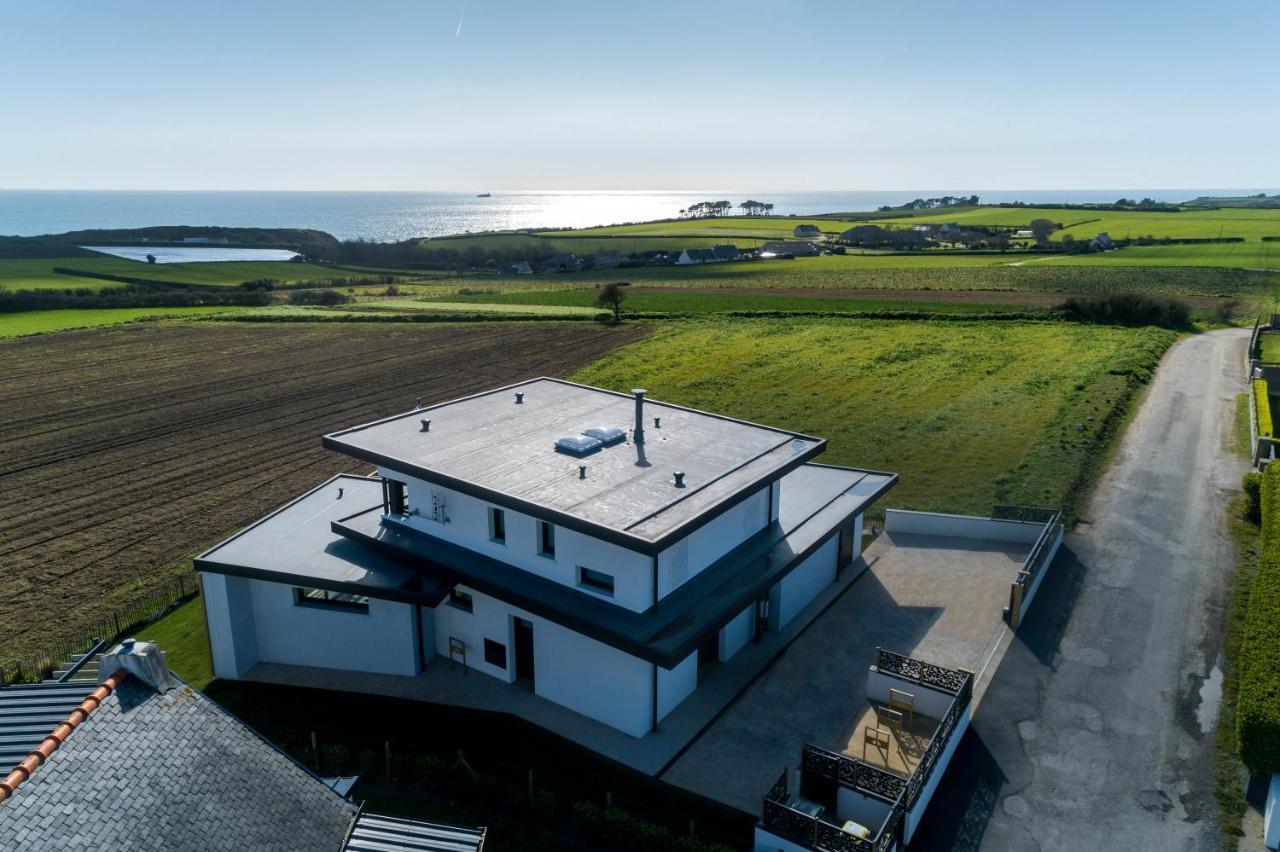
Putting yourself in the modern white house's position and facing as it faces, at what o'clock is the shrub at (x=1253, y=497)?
The shrub is roughly at 10 o'clock from the modern white house.

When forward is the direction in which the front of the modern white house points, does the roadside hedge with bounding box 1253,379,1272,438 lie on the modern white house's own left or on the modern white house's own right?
on the modern white house's own left

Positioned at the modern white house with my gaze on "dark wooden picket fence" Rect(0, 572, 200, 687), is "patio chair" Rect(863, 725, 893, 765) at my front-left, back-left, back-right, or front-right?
back-left
